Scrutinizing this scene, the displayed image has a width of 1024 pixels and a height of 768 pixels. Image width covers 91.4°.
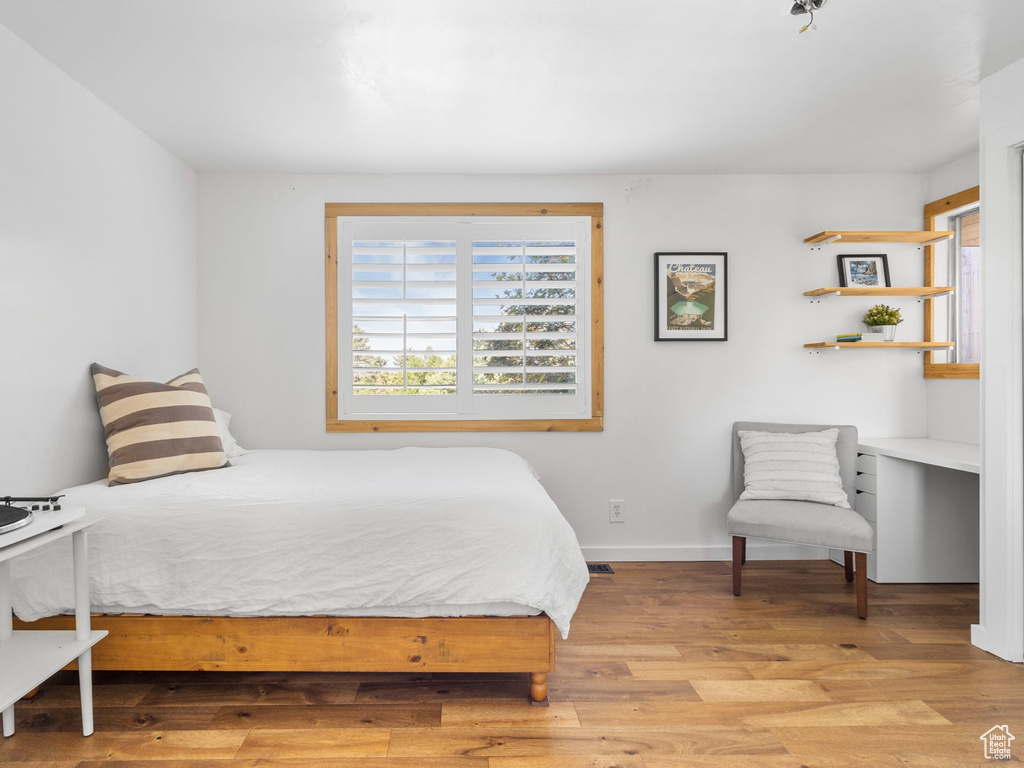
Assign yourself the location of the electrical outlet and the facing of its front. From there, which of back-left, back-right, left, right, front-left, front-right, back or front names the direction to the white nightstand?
front-right

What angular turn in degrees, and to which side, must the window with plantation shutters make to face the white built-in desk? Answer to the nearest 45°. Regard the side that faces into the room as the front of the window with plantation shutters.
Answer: approximately 90° to its left

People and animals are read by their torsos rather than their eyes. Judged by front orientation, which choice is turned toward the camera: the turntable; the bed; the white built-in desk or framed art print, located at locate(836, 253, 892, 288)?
the framed art print

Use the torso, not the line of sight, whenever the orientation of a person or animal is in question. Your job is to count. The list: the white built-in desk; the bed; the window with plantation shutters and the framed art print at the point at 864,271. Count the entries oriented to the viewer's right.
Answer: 1

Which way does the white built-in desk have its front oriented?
to the viewer's left

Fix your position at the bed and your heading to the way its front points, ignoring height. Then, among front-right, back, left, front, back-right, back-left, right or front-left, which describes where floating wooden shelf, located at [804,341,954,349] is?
front

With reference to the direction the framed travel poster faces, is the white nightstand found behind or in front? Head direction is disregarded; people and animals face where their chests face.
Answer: in front

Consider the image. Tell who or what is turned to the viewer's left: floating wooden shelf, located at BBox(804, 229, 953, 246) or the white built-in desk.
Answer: the white built-in desk

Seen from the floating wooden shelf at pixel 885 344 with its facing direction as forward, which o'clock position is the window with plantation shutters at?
The window with plantation shutters is roughly at 2 o'clock from the floating wooden shelf.

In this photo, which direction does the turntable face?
to the viewer's right

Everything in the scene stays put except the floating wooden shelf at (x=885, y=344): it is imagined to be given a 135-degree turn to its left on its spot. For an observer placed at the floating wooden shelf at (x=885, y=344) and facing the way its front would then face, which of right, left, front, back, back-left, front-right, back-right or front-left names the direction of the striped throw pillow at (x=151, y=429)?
back

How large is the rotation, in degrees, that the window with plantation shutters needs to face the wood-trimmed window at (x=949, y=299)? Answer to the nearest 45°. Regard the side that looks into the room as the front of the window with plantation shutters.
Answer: approximately 90° to its left

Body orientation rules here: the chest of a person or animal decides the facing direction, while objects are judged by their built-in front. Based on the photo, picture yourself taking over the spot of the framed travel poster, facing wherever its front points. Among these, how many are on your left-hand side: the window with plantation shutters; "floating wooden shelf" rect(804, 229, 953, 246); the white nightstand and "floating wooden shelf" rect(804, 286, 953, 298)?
2

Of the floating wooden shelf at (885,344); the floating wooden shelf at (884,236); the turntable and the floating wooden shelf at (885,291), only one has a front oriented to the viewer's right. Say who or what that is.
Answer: the turntable

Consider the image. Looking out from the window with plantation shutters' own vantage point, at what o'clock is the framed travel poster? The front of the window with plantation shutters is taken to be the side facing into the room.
The framed travel poster is roughly at 9 o'clock from the window with plantation shutters.

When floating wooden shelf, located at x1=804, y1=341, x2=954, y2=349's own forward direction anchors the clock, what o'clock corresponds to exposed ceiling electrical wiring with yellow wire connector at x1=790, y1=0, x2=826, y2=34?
The exposed ceiling electrical wiring with yellow wire connector is roughly at 12 o'clock from the floating wooden shelf.

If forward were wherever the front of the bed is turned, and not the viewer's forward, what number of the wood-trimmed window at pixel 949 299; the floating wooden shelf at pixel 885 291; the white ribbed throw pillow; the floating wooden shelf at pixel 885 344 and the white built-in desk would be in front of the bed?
5

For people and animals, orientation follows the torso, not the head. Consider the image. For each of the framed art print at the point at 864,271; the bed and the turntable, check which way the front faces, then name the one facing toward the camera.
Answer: the framed art print
